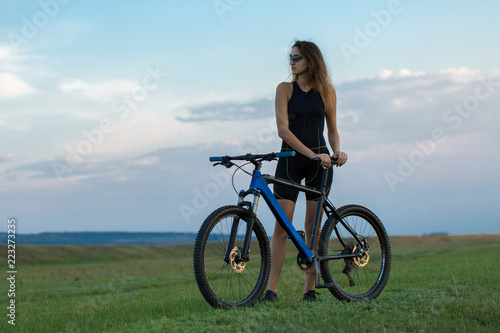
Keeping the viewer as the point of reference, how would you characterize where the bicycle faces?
facing the viewer and to the left of the viewer

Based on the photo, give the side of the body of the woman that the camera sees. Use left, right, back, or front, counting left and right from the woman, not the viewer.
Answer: front
